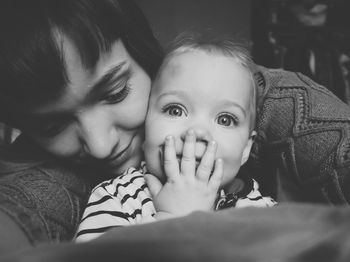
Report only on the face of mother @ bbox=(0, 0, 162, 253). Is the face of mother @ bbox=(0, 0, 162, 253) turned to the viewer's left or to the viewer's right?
to the viewer's right

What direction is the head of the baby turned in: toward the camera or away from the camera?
toward the camera

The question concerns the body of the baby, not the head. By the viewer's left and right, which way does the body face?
facing the viewer

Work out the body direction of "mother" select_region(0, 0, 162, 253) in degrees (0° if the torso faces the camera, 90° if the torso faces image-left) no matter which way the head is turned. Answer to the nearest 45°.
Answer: approximately 0°

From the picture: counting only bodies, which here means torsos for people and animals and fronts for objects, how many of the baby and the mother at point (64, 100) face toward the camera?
2
